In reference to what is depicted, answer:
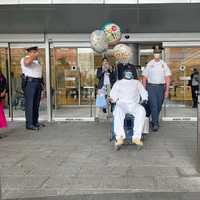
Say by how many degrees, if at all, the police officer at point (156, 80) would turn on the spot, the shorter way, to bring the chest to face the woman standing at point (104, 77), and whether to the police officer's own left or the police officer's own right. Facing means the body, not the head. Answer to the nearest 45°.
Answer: approximately 135° to the police officer's own right

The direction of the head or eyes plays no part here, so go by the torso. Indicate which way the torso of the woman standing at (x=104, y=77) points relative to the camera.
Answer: toward the camera

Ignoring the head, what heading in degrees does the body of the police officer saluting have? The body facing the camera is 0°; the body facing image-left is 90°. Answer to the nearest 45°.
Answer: approximately 270°

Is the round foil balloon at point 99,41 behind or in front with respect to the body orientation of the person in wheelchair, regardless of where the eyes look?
behind

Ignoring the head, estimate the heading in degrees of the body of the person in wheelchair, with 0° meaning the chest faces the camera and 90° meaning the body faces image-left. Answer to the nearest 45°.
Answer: approximately 0°

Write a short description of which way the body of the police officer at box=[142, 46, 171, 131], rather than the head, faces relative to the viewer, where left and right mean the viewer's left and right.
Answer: facing the viewer

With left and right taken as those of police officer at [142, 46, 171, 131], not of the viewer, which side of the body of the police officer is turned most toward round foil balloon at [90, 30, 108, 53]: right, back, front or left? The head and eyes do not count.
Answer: right

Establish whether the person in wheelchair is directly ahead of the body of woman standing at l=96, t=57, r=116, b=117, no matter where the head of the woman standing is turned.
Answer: yes

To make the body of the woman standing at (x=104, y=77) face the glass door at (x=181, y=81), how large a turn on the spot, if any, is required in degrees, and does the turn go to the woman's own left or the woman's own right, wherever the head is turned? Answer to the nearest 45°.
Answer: approximately 90° to the woman's own left
